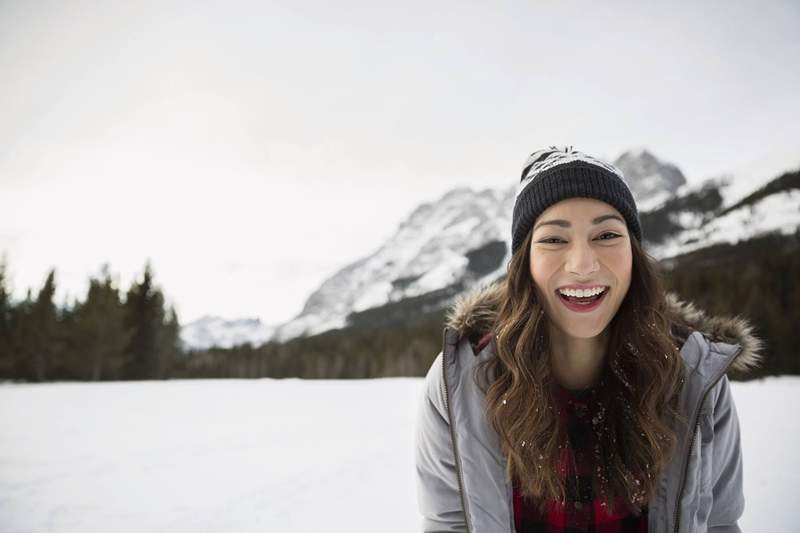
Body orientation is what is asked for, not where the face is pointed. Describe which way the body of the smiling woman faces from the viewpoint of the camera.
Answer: toward the camera

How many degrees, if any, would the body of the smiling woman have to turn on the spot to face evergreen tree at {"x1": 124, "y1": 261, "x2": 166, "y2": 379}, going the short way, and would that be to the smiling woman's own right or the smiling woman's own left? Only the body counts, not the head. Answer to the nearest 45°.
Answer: approximately 135° to the smiling woman's own right

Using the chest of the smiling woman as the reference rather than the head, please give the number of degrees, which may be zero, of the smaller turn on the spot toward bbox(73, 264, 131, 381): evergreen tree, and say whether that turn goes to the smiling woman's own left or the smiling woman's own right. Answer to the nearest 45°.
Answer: approximately 135° to the smiling woman's own right
